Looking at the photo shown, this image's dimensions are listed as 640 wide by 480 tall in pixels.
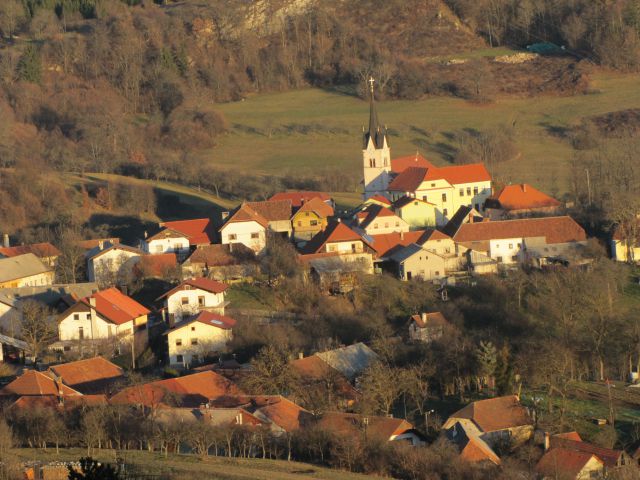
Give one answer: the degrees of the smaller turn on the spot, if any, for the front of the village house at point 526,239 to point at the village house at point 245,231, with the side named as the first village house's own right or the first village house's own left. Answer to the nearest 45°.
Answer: approximately 90° to the first village house's own right

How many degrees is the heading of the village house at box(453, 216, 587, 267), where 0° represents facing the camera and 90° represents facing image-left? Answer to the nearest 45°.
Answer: approximately 0°

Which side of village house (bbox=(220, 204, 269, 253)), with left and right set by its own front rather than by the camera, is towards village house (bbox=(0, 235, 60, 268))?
right

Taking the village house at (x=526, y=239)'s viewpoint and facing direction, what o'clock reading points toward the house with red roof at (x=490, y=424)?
The house with red roof is roughly at 12 o'clock from the village house.
